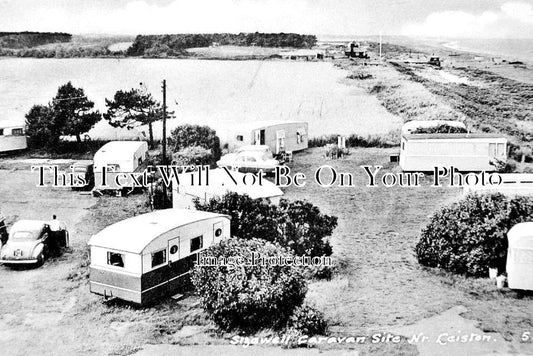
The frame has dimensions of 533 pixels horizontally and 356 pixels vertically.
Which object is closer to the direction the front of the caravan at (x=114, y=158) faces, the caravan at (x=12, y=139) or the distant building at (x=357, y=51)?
the caravan

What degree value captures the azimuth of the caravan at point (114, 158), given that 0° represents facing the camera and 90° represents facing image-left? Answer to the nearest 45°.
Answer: approximately 45°

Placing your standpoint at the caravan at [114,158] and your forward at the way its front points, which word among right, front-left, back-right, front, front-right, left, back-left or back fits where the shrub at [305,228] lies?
left
